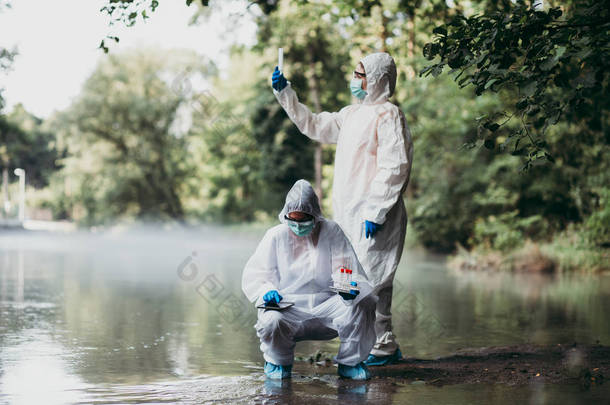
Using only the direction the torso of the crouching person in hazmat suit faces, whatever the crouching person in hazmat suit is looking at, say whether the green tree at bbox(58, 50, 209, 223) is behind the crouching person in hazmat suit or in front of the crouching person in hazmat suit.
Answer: behind

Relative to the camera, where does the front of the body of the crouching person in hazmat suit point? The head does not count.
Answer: toward the camera

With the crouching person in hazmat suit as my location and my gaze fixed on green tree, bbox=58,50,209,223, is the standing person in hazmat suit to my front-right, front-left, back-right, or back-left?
front-right

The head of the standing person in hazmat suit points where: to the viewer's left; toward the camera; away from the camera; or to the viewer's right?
to the viewer's left

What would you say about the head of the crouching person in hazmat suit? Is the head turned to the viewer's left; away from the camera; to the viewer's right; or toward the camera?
toward the camera

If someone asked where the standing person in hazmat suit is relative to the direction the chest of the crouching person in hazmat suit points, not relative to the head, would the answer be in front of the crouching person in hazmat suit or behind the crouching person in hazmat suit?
behind
